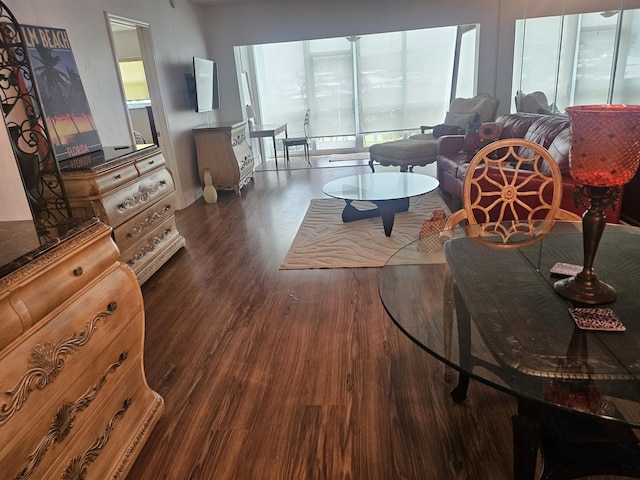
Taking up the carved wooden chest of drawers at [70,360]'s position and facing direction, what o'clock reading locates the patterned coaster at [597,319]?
The patterned coaster is roughly at 12 o'clock from the carved wooden chest of drawers.

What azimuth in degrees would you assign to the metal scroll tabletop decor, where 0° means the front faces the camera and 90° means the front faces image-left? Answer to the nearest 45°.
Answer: approximately 315°

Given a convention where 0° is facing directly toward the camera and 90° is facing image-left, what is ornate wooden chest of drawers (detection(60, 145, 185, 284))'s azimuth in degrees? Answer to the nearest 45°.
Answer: approximately 315°

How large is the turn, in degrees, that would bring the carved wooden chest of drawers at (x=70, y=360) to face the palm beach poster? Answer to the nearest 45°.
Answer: approximately 135° to its left

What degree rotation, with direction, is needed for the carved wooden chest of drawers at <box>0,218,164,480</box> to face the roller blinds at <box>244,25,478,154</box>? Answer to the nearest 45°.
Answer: approximately 90° to its left

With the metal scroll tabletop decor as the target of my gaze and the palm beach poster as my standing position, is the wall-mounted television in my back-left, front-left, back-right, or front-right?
back-left

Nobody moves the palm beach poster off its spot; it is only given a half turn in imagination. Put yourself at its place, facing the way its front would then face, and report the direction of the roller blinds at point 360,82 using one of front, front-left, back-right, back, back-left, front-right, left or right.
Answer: right

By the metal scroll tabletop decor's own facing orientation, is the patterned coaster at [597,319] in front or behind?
in front

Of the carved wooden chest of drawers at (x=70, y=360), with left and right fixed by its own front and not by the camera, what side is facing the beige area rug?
left

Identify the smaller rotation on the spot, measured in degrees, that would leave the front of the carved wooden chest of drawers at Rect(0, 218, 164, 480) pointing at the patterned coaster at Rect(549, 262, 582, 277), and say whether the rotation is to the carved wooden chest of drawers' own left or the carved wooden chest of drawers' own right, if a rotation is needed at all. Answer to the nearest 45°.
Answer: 0° — it already faces it

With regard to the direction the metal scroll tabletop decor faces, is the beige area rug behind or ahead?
ahead

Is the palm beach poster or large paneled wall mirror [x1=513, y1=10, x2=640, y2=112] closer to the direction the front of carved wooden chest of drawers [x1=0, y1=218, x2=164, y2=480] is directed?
the large paneled wall mirror

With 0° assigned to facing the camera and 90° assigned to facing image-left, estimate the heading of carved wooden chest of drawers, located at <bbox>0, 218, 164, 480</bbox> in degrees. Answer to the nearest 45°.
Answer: approximately 315°

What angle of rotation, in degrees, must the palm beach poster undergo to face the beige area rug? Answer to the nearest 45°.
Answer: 0° — it already faces it

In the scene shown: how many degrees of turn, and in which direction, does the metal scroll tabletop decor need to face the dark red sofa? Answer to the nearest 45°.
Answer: approximately 45° to its left
